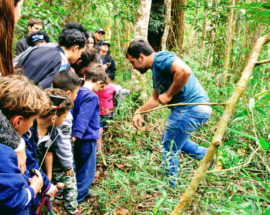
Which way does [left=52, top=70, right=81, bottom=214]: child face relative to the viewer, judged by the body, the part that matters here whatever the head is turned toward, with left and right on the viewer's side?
facing to the right of the viewer

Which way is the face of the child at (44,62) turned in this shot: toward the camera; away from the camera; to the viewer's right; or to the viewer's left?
to the viewer's right

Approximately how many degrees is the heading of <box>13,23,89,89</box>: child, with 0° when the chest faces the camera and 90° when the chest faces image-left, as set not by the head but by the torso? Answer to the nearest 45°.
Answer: approximately 270°

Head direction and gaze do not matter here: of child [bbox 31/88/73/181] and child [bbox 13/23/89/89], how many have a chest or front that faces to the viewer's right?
2

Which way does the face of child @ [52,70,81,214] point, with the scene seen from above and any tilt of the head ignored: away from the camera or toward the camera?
away from the camera

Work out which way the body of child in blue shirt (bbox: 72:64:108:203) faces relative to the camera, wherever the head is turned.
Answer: to the viewer's right

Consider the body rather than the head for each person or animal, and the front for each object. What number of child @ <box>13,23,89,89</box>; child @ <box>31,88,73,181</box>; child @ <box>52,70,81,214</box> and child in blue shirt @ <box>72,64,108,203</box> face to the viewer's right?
4
